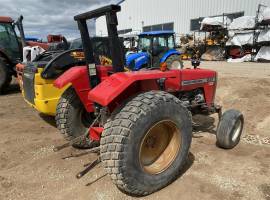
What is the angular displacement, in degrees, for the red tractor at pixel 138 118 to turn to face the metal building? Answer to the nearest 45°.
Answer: approximately 45° to its left

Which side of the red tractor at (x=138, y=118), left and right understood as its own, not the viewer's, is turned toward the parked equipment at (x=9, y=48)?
left

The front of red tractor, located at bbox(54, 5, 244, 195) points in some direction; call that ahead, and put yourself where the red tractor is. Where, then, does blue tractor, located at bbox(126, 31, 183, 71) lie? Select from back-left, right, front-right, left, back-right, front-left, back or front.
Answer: front-left

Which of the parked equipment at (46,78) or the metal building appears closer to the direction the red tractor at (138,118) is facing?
the metal building

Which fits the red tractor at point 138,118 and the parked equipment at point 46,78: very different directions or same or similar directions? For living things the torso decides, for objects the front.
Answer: same or similar directions

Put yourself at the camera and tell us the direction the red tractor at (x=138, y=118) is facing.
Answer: facing away from the viewer and to the right of the viewer

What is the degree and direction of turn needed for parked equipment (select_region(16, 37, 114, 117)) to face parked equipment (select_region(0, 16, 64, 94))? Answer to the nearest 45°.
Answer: approximately 45° to its left

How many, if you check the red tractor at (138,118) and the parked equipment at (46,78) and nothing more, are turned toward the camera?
0

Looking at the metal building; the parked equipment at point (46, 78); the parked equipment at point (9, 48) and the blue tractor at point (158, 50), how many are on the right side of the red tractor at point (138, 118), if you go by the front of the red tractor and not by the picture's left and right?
0

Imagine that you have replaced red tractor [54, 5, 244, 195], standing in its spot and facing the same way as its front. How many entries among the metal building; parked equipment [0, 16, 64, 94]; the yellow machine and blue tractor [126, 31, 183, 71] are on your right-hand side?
0

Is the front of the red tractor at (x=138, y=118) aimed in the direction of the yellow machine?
no

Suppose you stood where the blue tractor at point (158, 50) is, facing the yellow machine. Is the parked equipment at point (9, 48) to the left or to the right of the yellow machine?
right

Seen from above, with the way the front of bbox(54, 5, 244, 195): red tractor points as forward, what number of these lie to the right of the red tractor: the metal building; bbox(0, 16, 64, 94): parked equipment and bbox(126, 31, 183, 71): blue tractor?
0
